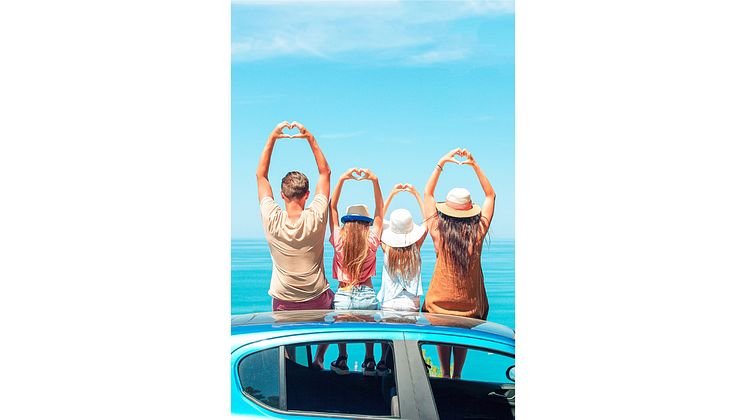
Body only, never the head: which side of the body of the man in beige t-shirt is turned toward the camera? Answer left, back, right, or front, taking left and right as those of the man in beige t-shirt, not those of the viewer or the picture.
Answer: back

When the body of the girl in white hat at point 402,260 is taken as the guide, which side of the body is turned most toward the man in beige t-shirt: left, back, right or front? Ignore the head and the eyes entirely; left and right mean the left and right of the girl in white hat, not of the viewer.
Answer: left

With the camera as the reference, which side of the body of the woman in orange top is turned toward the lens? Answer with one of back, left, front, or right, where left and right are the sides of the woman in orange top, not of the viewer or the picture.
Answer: back

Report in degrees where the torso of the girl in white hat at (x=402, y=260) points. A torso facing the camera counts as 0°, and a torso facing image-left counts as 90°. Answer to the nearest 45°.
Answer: approximately 180°

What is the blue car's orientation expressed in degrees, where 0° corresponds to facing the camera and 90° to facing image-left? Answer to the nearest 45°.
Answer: approximately 270°

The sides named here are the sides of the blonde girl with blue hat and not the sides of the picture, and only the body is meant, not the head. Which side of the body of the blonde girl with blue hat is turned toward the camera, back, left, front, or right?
back
